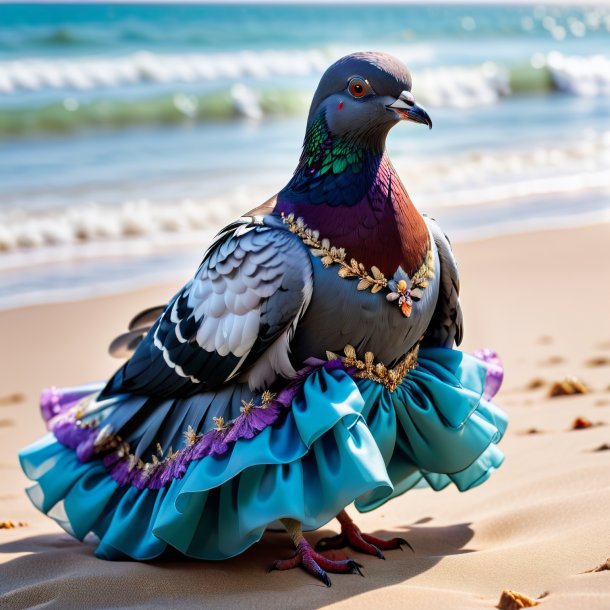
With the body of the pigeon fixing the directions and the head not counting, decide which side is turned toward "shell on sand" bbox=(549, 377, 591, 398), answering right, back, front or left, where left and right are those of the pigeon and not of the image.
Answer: left

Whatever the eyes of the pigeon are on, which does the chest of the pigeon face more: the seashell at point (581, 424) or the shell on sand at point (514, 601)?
the shell on sand

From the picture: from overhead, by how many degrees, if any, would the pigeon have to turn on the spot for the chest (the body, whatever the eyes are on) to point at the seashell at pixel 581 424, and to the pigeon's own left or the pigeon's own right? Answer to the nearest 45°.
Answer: approximately 90° to the pigeon's own left

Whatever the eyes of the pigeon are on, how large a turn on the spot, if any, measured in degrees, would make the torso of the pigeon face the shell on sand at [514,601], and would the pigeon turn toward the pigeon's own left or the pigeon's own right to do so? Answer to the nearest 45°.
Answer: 0° — it already faces it

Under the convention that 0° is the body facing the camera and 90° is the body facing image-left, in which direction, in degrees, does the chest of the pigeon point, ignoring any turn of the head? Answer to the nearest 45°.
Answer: approximately 315°

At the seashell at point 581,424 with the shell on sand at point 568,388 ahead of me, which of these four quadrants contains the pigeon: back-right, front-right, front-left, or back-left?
back-left
